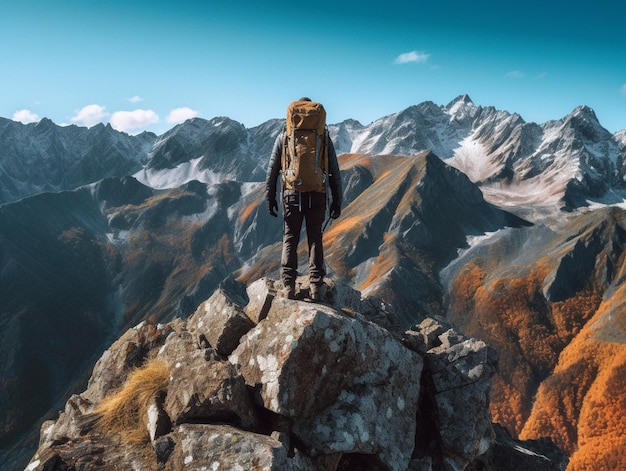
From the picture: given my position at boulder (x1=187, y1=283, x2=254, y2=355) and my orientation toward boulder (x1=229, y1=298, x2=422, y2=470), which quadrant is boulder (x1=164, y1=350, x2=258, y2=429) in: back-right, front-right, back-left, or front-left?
front-right

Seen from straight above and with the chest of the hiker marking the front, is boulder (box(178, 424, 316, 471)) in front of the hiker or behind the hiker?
behind

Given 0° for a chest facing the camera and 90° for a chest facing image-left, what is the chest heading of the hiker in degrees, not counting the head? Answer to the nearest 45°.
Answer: approximately 180°

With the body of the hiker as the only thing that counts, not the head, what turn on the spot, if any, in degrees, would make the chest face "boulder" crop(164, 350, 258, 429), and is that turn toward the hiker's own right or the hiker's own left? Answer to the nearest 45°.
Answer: approximately 135° to the hiker's own left

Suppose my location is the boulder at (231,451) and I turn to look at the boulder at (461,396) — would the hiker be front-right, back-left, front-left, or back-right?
front-left

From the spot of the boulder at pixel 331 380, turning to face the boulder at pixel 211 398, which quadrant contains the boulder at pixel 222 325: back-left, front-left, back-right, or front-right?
front-right
